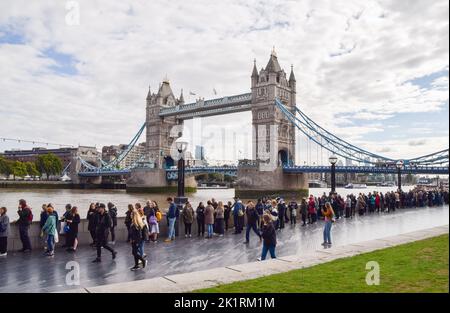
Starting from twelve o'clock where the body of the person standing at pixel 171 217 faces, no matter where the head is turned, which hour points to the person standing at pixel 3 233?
the person standing at pixel 3 233 is roughly at 11 o'clock from the person standing at pixel 171 217.

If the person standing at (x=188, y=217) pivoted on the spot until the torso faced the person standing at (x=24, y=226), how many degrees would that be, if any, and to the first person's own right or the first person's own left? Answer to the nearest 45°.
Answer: approximately 45° to the first person's own right

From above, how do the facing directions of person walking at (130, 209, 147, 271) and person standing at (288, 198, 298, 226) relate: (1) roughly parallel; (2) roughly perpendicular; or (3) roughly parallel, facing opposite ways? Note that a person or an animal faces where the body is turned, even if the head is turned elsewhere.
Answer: roughly perpendicular

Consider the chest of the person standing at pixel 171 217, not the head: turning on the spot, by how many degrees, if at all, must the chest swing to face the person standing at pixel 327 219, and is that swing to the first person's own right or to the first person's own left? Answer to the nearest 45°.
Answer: approximately 180°

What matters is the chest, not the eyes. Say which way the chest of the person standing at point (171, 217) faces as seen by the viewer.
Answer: to the viewer's left
